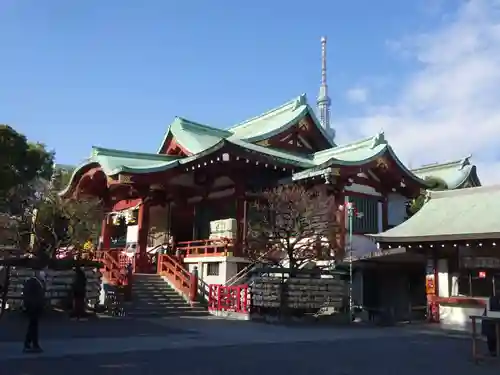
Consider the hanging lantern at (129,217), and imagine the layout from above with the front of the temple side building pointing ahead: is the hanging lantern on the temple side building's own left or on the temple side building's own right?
on the temple side building's own right

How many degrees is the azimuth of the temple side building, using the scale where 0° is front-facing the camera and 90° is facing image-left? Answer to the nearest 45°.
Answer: approximately 0°

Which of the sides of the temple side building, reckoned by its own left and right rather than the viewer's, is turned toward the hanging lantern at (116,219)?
right

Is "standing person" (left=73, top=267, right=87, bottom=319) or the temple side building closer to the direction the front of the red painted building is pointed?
the standing person

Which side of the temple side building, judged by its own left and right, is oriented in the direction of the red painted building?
right

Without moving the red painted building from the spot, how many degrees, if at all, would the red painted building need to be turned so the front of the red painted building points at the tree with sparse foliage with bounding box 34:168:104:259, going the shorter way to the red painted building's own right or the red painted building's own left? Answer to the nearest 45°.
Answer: approximately 45° to the red painted building's own right

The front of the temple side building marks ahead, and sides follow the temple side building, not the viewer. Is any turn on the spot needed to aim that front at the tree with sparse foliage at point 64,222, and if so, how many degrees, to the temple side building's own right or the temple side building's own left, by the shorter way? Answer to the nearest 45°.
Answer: approximately 90° to the temple side building's own right

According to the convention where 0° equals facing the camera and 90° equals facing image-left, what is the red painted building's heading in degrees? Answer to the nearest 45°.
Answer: approximately 45°

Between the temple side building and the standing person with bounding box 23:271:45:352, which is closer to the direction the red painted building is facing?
the standing person
